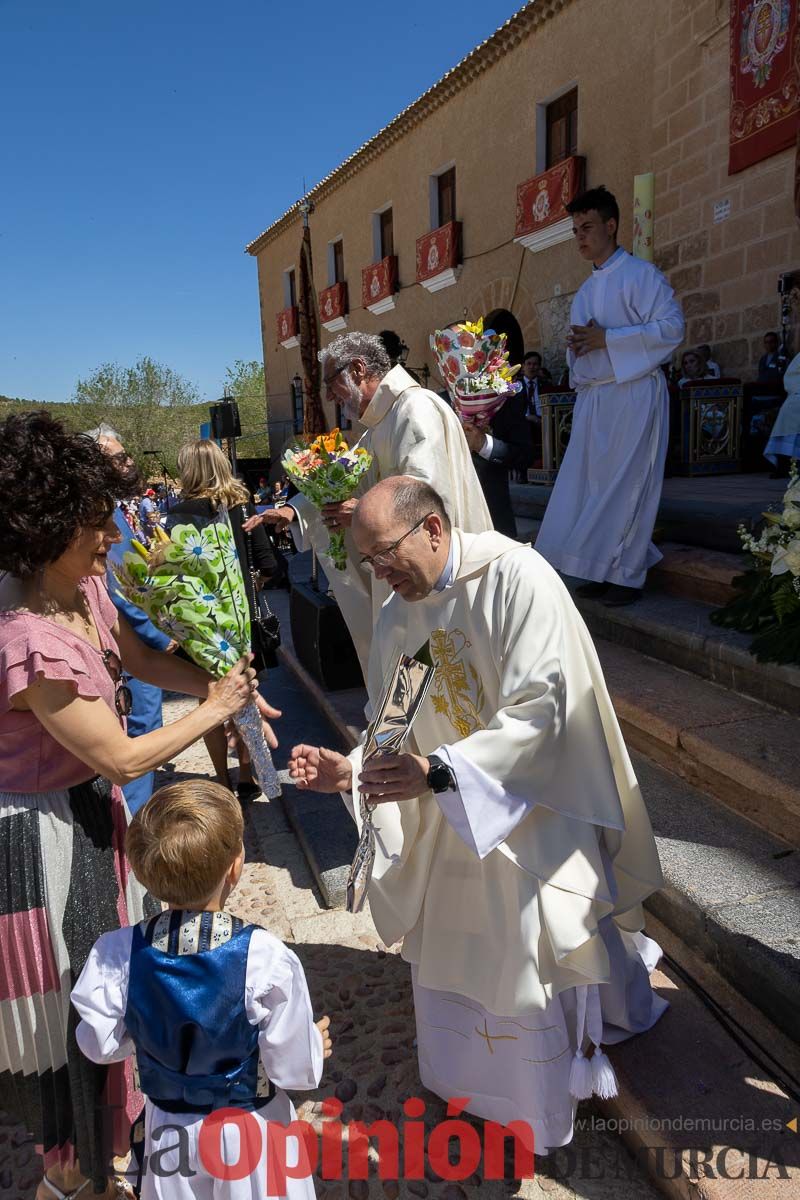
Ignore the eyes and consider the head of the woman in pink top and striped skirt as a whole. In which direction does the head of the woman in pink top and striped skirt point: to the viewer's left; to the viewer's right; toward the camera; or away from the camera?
to the viewer's right

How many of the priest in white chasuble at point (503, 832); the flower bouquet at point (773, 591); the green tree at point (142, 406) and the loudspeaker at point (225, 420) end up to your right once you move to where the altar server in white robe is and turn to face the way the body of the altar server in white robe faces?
2

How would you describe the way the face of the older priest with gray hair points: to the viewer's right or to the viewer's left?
to the viewer's left

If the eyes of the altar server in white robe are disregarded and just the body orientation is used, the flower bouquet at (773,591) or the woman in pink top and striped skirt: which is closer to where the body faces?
the woman in pink top and striped skirt

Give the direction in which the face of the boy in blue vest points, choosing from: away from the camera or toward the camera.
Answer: away from the camera

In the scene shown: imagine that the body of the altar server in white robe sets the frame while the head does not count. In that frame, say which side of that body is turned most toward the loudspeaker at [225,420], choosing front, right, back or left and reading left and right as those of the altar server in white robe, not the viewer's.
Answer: right

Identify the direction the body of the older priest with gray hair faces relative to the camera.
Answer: to the viewer's left

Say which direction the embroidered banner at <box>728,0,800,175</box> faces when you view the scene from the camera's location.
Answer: facing the viewer and to the left of the viewer

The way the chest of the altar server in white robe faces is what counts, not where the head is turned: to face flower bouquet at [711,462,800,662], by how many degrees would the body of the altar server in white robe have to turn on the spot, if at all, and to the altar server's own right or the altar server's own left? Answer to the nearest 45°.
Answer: approximately 90° to the altar server's own left

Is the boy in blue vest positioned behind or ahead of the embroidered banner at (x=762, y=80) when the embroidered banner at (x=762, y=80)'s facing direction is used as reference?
ahead

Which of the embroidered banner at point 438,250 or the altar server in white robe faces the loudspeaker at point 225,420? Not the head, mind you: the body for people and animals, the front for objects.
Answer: the embroidered banner

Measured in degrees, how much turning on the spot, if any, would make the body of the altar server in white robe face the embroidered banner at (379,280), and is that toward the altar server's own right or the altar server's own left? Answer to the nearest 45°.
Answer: approximately 135° to the altar server's own right

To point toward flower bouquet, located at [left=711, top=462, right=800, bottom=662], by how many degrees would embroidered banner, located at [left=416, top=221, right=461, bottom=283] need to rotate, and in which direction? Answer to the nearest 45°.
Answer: approximately 45° to its left

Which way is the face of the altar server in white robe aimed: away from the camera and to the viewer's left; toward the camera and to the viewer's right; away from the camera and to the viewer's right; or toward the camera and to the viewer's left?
toward the camera and to the viewer's left
